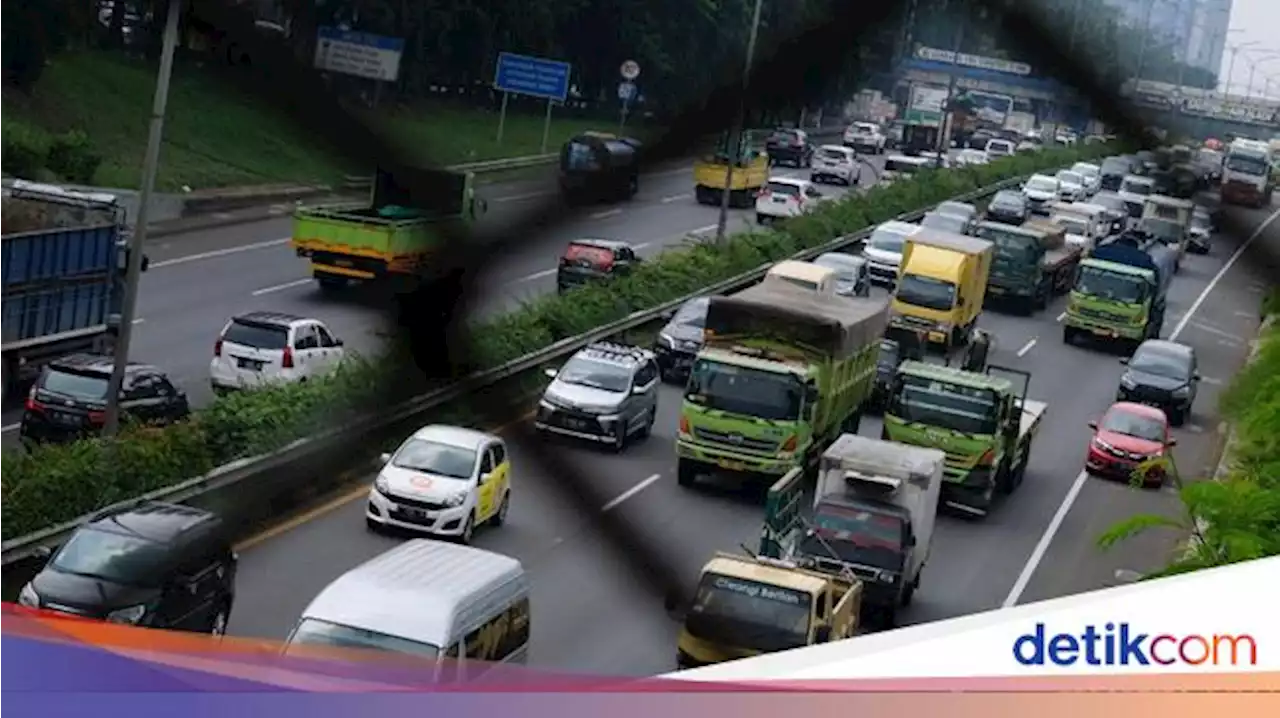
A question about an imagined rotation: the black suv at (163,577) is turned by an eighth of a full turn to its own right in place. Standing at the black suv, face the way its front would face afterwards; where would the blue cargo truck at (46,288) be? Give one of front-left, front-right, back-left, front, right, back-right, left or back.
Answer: right

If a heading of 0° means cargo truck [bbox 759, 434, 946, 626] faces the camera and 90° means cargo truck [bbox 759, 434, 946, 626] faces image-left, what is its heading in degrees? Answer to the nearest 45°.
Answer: approximately 45°

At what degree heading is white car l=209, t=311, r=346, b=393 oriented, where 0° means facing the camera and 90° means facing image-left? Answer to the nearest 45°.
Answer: approximately 225°

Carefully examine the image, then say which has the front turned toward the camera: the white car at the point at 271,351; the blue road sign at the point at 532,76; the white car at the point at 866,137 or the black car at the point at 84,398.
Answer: the blue road sign

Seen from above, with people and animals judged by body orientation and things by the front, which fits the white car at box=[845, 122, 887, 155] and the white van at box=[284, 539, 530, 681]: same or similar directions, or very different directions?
very different directions

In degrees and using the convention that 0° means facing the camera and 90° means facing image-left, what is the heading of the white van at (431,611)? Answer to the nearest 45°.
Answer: approximately 45°

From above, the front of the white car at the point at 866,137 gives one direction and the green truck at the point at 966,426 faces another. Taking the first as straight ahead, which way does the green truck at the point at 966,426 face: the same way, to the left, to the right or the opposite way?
the opposite way

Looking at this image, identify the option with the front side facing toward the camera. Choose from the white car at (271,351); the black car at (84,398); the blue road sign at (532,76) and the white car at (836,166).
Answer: the blue road sign

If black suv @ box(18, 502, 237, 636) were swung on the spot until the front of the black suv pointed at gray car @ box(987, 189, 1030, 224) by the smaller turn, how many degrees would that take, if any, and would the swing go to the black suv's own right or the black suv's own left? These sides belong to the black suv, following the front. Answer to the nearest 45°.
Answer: approximately 180°
